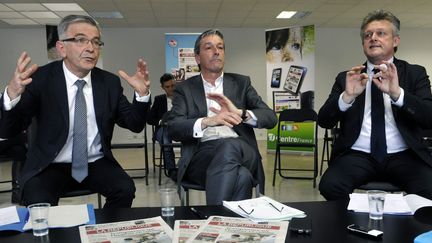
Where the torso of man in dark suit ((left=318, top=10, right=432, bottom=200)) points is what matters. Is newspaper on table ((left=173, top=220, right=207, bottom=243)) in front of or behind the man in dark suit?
in front

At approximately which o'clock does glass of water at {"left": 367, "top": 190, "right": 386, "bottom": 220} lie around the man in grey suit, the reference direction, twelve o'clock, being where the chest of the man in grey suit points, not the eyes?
The glass of water is roughly at 11 o'clock from the man in grey suit.

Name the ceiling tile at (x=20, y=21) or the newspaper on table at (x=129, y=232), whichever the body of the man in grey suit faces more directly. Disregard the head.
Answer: the newspaper on table

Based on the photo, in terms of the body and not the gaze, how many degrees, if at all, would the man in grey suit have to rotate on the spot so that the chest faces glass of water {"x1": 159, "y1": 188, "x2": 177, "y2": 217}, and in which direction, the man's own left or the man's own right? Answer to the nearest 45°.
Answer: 0° — they already face it

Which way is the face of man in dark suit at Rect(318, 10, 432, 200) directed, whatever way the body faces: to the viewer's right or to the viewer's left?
to the viewer's left

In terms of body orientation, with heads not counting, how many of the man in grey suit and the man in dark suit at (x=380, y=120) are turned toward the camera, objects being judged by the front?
2

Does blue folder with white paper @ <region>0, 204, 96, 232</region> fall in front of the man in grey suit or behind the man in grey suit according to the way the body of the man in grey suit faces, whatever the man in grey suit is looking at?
in front

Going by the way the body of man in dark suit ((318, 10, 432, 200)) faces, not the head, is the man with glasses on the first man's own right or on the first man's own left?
on the first man's own right

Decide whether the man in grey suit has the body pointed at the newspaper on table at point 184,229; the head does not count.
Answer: yes

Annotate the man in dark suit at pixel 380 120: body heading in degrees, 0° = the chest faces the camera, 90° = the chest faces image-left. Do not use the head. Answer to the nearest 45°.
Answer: approximately 0°

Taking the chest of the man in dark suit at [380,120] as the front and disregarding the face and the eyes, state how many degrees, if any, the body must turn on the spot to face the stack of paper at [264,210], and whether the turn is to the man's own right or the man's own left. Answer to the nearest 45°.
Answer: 0° — they already face it
